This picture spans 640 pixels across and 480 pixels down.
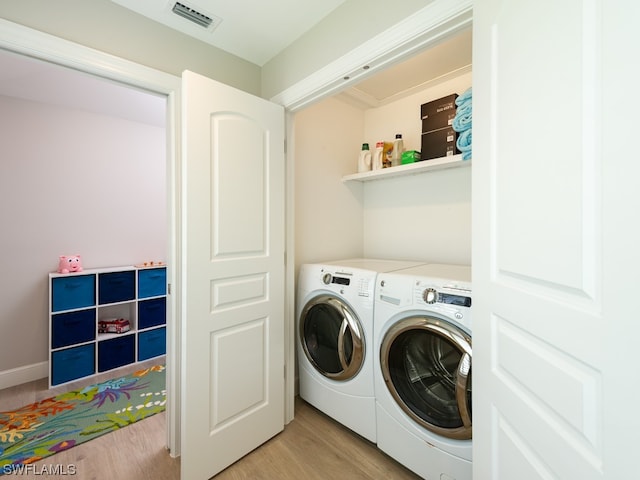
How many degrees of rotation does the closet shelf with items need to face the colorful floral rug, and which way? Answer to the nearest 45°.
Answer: approximately 45° to its right

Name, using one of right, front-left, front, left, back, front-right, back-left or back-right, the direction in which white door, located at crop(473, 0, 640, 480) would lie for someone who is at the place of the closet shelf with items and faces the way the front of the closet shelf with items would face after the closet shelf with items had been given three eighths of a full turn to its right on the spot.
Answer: back

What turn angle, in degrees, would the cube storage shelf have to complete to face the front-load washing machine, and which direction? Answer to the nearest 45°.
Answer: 0° — it already faces it

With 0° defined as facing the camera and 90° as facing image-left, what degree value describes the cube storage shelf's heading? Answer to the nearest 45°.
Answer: approximately 315°

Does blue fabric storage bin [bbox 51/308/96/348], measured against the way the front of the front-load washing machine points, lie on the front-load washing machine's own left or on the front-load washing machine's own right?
on the front-load washing machine's own right

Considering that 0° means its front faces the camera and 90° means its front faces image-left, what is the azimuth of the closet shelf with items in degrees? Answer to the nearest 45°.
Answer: approximately 45°

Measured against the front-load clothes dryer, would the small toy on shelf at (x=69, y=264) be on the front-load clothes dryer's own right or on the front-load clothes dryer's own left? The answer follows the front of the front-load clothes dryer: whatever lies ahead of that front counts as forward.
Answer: on the front-load clothes dryer's own right
